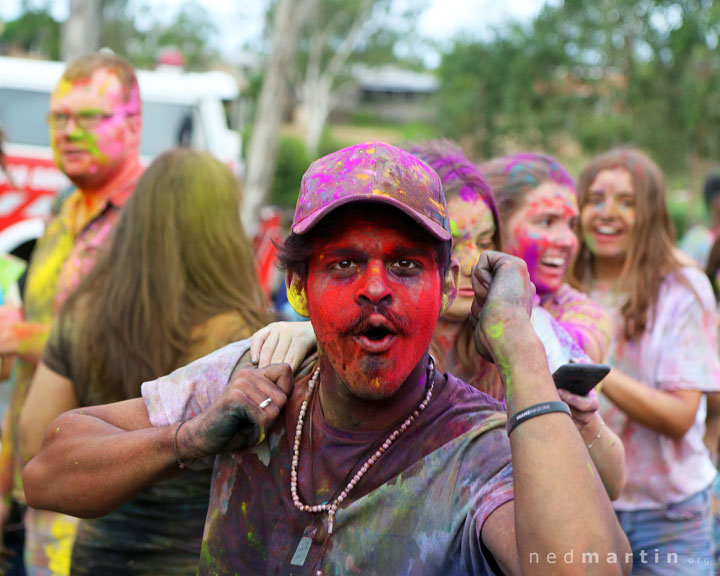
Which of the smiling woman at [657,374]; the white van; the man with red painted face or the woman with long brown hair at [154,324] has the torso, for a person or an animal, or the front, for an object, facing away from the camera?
the woman with long brown hair

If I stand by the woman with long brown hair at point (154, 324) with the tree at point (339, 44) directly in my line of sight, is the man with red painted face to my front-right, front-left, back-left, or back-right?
back-right

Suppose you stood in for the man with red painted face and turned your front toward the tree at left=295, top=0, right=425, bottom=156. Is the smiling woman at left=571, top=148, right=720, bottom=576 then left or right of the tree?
right

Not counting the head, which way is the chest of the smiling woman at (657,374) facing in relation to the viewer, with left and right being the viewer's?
facing the viewer and to the left of the viewer

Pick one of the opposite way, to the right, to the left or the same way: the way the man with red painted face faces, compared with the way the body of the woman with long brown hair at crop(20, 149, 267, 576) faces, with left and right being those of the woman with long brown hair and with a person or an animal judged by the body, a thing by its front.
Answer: the opposite way

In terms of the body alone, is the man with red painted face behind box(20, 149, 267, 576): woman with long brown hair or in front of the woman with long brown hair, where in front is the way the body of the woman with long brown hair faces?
behind

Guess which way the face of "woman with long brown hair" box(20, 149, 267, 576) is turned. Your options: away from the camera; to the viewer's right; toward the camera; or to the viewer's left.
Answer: away from the camera

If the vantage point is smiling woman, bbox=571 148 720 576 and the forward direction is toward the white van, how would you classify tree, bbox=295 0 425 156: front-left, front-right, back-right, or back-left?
front-right

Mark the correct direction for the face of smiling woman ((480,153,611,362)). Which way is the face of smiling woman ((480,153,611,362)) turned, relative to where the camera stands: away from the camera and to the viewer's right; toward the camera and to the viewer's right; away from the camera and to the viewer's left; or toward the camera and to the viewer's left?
toward the camera and to the viewer's right

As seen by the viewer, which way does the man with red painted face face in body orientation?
toward the camera

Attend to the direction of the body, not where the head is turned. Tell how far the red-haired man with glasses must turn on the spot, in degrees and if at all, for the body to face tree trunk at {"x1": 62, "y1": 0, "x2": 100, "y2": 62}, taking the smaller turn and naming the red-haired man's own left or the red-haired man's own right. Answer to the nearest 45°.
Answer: approximately 135° to the red-haired man's own right

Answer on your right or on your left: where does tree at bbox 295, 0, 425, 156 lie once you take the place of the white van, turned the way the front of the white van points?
on your left

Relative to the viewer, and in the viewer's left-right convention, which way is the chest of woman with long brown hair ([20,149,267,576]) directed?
facing away from the viewer
